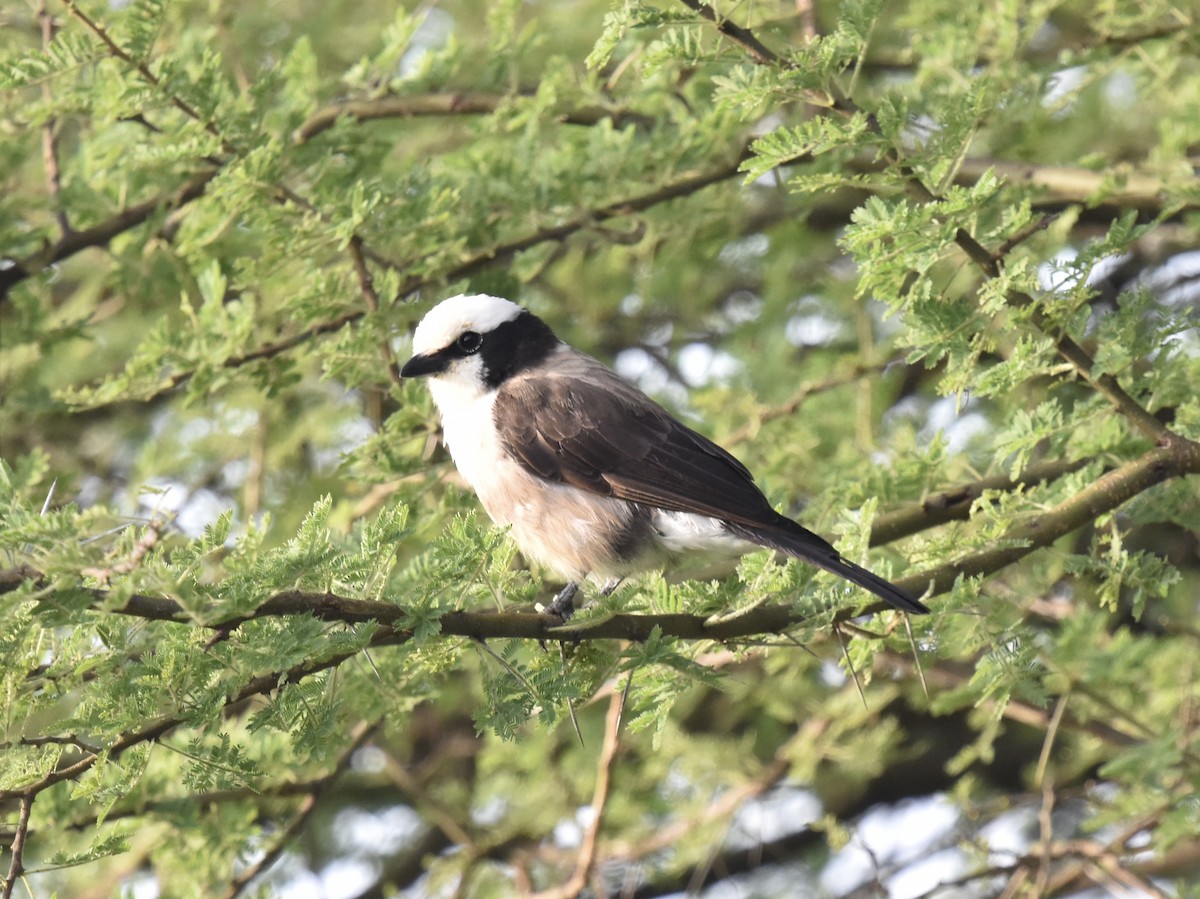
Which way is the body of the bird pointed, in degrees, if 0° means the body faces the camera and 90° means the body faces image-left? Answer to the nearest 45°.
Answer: approximately 90°
